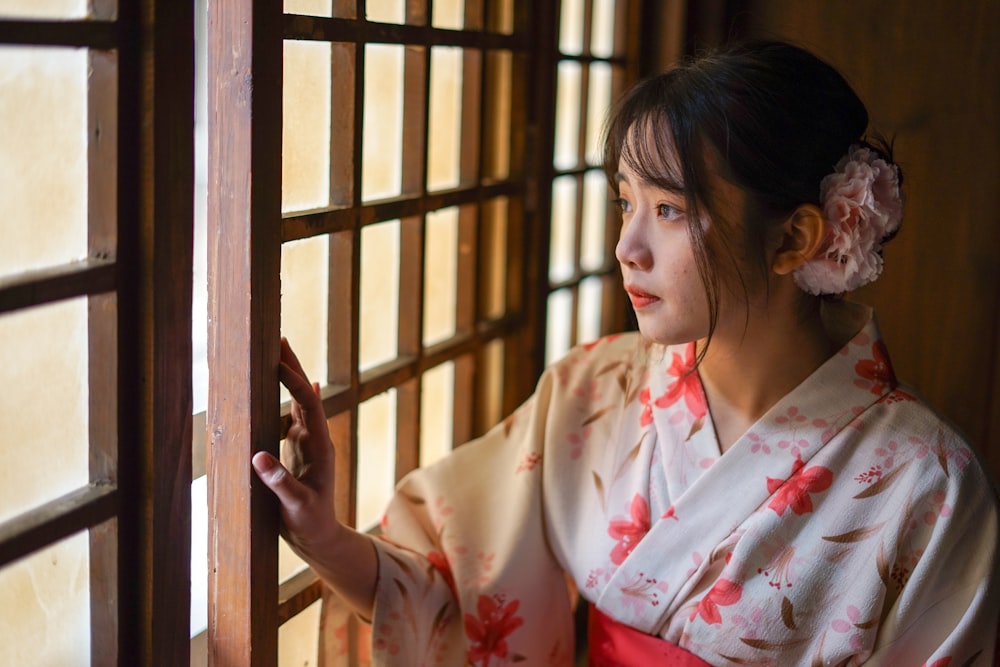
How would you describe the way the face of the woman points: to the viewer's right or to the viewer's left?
to the viewer's left

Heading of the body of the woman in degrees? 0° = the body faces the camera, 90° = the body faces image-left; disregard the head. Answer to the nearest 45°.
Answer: approximately 45°

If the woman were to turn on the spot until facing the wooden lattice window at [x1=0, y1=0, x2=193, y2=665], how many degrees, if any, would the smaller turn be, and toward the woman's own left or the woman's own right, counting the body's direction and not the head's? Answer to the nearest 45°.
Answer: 0° — they already face it
